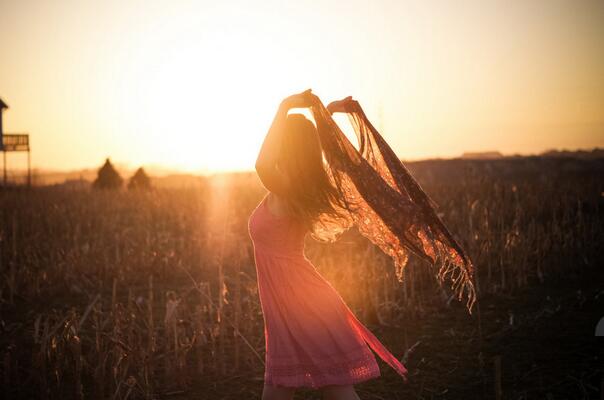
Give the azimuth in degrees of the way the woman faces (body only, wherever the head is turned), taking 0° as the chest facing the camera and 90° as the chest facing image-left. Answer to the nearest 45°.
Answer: approximately 90°

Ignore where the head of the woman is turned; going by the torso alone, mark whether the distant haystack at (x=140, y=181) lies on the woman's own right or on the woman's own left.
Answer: on the woman's own right

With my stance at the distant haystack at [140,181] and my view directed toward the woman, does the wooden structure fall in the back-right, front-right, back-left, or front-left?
back-right

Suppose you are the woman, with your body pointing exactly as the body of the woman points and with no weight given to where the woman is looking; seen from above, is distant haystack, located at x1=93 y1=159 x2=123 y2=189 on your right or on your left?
on your right

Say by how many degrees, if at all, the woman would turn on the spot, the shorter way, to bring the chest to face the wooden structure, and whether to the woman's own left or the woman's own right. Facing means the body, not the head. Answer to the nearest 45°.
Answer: approximately 45° to the woman's own right
